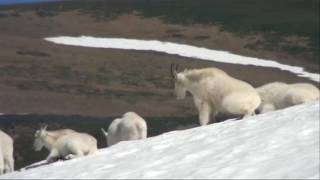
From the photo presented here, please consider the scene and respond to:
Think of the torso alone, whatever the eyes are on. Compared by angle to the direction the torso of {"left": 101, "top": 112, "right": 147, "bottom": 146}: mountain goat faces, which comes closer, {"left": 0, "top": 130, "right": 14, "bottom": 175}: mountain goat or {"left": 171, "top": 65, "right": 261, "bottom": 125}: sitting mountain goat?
the mountain goat

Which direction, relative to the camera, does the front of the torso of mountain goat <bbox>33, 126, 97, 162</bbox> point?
to the viewer's left

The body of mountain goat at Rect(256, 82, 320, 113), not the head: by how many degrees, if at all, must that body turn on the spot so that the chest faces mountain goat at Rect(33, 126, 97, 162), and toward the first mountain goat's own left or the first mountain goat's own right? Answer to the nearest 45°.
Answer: approximately 45° to the first mountain goat's own left

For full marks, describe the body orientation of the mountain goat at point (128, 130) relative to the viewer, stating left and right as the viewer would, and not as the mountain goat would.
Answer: facing to the left of the viewer

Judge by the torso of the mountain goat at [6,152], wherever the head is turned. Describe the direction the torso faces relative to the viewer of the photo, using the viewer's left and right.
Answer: facing to the left of the viewer

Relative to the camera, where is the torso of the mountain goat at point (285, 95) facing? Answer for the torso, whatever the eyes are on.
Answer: to the viewer's left

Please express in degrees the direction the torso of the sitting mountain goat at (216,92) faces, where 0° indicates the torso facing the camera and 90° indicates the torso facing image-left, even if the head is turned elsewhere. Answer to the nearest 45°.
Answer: approximately 90°

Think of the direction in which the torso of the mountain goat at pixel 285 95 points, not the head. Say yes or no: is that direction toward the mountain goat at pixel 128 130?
yes
